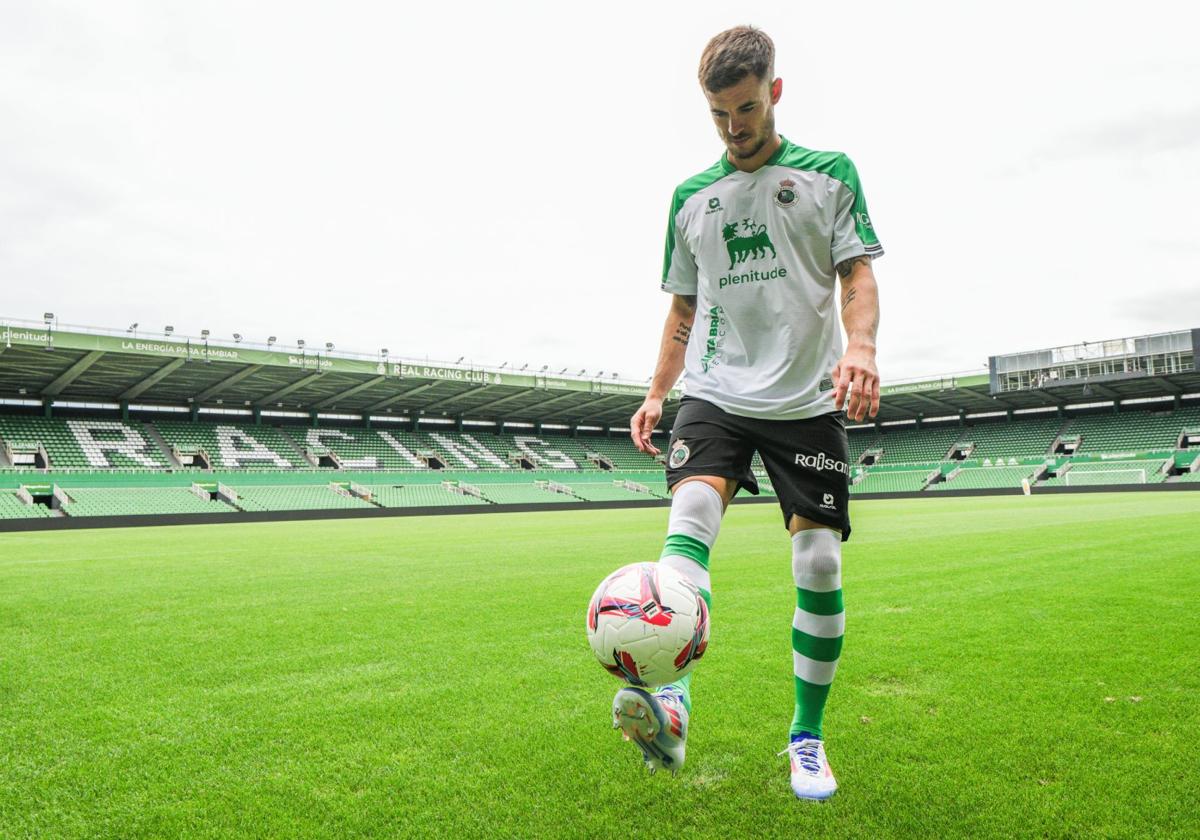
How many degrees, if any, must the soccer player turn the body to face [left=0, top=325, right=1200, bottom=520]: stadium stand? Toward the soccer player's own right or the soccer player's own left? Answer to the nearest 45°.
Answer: approximately 135° to the soccer player's own right

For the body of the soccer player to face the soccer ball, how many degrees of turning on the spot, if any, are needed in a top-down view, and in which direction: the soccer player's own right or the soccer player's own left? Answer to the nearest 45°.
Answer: approximately 45° to the soccer player's own right

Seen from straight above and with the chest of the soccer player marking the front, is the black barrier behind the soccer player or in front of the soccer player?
behind

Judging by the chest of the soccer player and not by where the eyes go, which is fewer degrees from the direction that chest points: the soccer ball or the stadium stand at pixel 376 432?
the soccer ball
